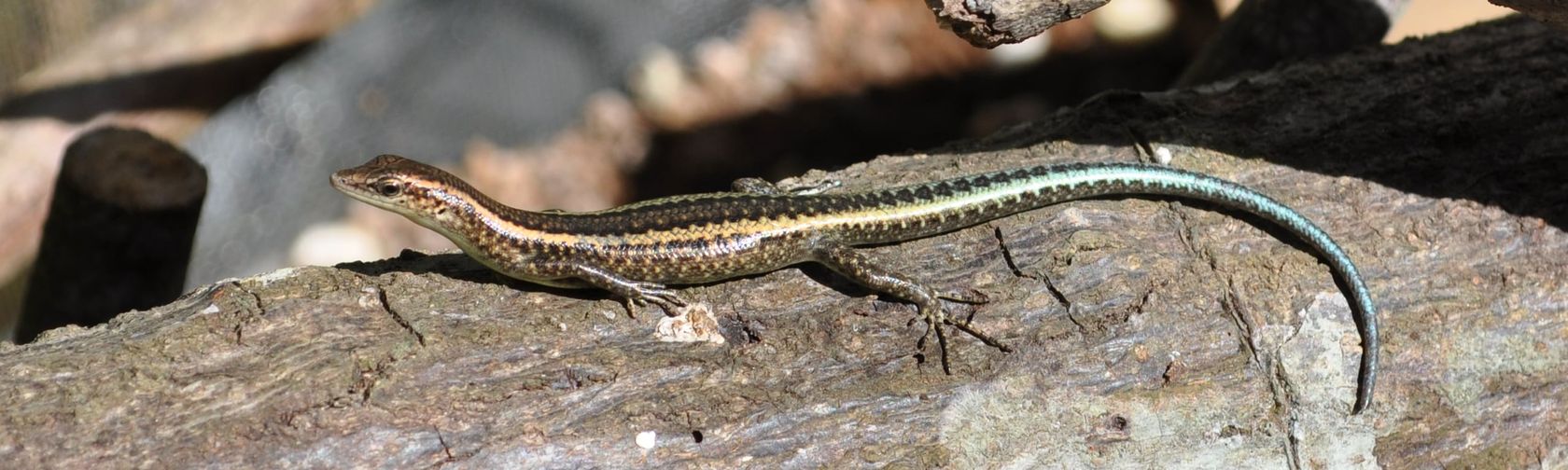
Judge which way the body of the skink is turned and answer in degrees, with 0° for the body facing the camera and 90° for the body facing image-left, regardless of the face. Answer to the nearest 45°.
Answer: approximately 90°
